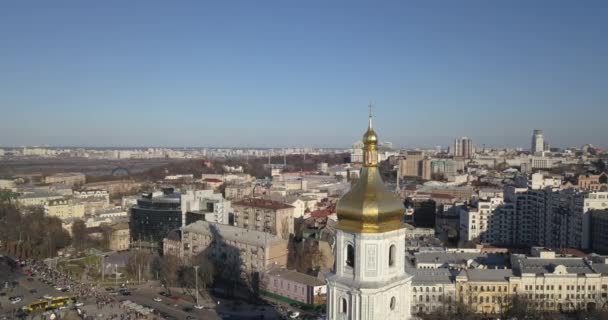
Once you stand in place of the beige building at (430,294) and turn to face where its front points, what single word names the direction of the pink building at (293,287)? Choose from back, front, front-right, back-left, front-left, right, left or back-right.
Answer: right

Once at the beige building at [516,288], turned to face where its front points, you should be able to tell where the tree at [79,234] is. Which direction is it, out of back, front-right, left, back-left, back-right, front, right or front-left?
right

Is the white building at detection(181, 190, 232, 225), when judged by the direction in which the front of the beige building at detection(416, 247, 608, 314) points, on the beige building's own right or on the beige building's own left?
on the beige building's own right

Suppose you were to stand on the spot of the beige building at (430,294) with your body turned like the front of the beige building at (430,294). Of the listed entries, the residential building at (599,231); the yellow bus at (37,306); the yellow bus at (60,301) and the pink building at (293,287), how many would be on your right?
3

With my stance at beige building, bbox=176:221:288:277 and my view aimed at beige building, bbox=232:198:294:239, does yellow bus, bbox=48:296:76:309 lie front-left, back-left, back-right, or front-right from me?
back-left

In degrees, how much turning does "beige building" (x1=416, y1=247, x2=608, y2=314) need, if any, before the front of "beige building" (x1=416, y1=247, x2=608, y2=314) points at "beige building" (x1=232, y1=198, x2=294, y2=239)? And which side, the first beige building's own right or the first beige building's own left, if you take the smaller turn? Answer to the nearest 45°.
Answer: approximately 135° to the first beige building's own right

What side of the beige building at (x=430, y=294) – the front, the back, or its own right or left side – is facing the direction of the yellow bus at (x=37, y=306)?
right

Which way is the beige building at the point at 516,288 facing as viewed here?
toward the camera

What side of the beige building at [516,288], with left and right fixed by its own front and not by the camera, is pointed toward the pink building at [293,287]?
right

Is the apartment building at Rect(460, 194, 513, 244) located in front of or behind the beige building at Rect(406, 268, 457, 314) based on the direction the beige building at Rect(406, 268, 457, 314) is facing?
behind

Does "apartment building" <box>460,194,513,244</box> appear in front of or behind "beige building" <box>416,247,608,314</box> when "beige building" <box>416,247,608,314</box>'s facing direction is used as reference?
behind
